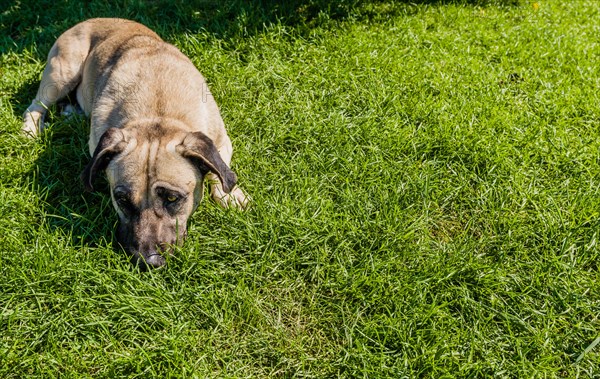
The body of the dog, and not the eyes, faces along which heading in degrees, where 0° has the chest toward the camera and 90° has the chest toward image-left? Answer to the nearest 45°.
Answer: approximately 0°
